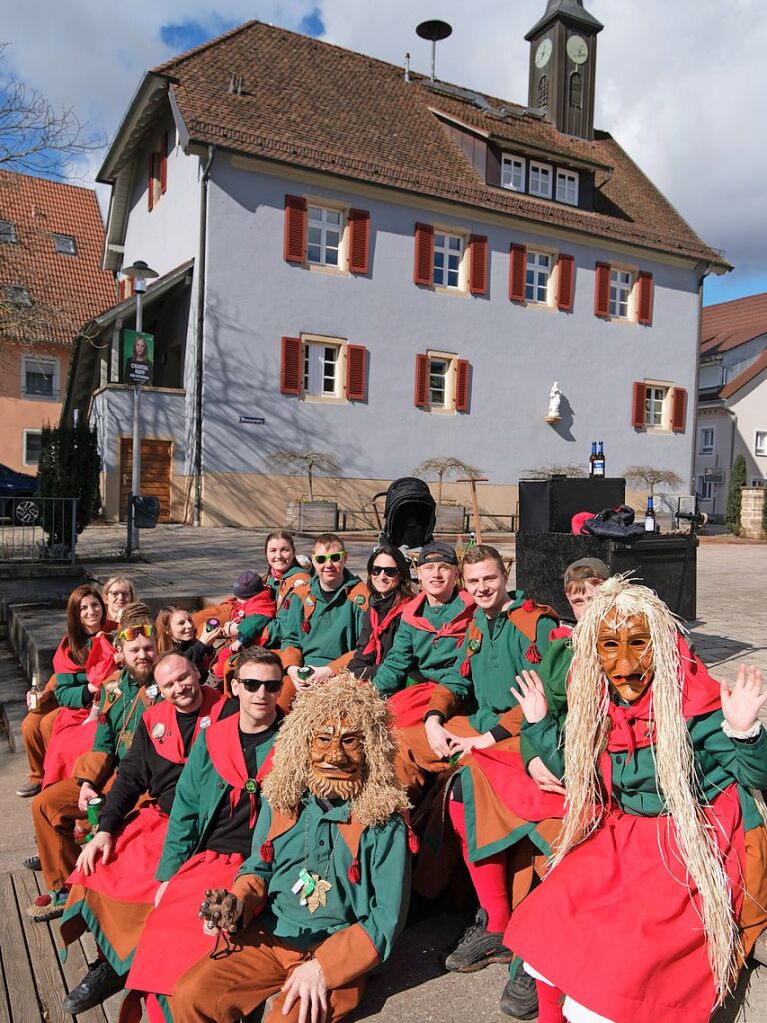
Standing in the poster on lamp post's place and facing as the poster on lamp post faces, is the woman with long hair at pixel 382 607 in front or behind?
in front

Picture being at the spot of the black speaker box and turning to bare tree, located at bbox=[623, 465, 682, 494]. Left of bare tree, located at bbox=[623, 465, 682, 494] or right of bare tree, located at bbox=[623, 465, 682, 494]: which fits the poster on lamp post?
left

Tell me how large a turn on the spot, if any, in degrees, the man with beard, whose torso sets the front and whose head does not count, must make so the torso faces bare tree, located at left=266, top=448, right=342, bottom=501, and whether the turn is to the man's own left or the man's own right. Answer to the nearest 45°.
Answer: approximately 135° to the man's own right

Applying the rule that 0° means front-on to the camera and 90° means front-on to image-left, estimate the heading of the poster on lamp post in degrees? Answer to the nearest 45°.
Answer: approximately 0°

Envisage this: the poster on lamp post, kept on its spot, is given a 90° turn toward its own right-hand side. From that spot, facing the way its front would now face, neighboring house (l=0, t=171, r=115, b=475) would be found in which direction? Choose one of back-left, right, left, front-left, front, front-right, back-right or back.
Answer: right

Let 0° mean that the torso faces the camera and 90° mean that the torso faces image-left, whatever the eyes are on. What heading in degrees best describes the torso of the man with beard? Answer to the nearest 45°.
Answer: approximately 45°

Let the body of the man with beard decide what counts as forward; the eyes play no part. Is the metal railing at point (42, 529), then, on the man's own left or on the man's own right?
on the man's own right

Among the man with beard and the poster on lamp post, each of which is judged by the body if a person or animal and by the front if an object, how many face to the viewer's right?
0

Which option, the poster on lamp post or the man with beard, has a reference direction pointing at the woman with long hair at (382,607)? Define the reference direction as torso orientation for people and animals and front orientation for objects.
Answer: the poster on lamp post

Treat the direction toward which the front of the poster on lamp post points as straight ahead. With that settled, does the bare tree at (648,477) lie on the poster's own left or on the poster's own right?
on the poster's own left

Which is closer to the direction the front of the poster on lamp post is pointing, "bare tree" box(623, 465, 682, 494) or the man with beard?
the man with beard

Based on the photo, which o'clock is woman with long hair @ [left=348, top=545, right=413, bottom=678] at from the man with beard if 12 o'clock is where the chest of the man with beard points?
The woman with long hair is roughly at 7 o'clock from the man with beard.

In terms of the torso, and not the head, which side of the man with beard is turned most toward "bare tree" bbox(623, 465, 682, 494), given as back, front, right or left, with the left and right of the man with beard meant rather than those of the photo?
back

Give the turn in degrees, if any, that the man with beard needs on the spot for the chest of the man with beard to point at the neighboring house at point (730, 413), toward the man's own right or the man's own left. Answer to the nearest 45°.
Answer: approximately 180°

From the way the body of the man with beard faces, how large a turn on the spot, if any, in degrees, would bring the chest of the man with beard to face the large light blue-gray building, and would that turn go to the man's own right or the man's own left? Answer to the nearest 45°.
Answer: approximately 135° to the man's own right

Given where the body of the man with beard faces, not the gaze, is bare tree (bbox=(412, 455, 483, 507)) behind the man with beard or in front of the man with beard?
behind
